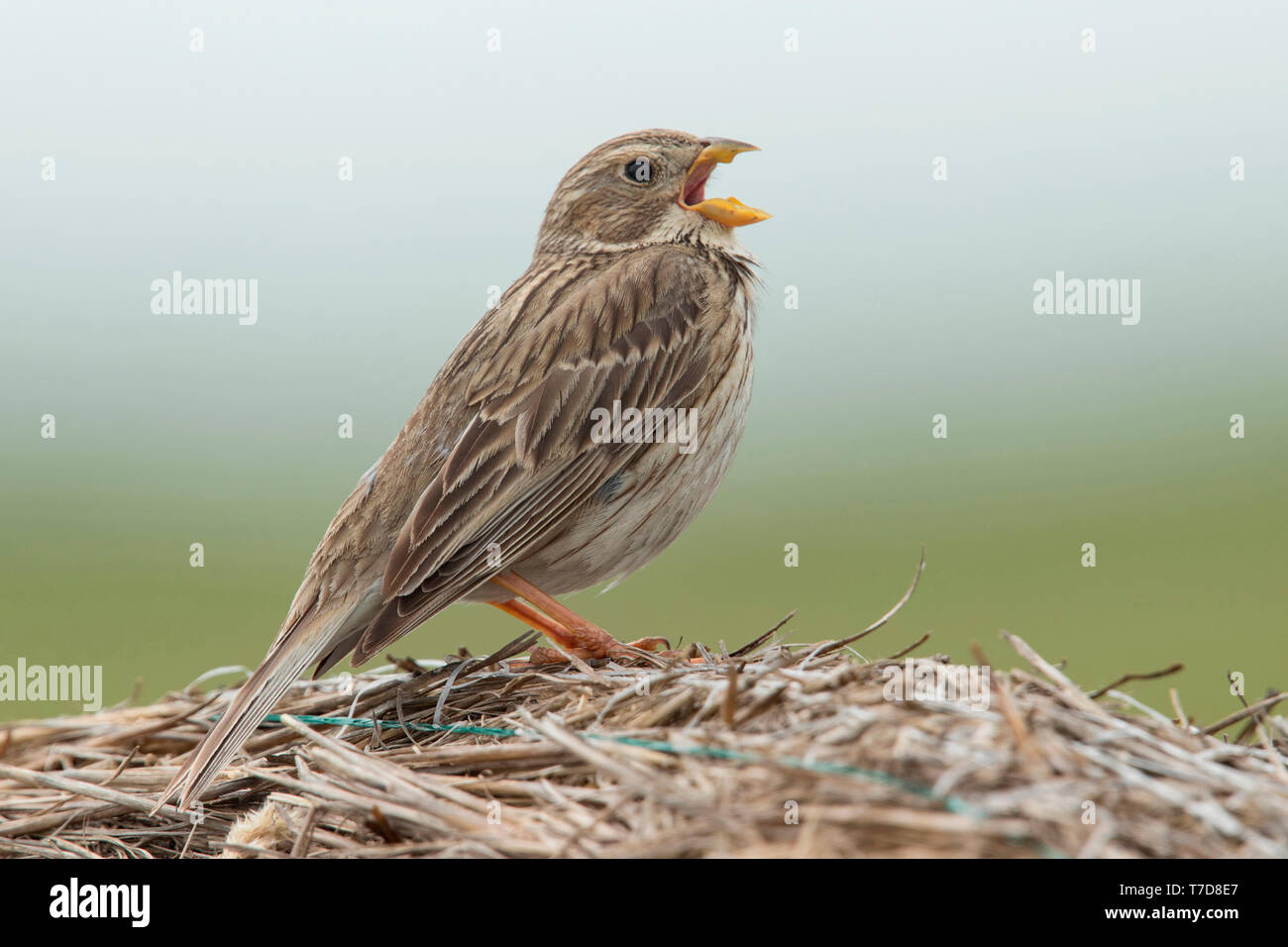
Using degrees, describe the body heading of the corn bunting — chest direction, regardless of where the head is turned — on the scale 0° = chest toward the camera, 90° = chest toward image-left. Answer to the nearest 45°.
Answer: approximately 270°
